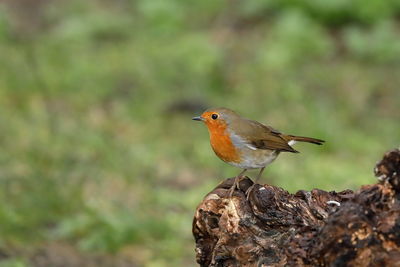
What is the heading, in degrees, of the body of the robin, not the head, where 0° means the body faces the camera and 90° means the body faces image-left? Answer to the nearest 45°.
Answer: approximately 90°
